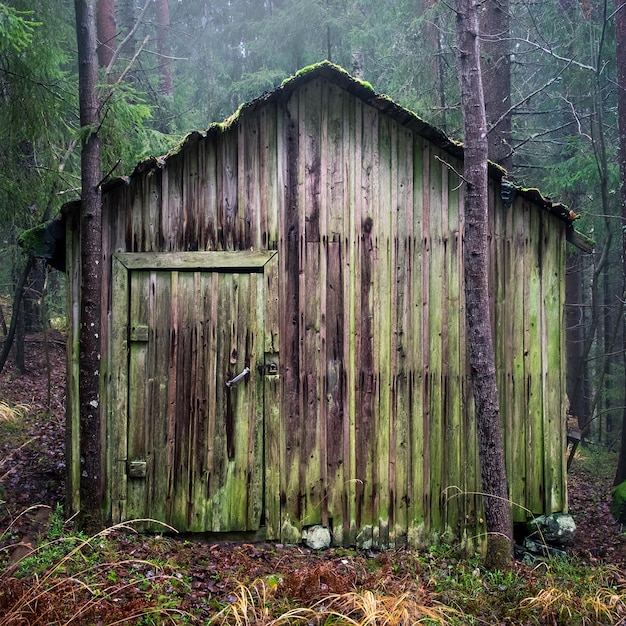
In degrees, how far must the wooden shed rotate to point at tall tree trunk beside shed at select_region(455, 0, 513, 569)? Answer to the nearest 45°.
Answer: approximately 45° to its left

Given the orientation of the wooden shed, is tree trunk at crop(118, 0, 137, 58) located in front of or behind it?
behind

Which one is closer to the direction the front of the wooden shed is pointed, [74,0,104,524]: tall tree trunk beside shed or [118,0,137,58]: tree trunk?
the tall tree trunk beside shed

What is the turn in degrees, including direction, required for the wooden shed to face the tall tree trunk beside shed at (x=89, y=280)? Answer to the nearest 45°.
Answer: approximately 90° to its right

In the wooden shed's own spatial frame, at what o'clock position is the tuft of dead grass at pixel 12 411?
The tuft of dead grass is roughly at 4 o'clock from the wooden shed.

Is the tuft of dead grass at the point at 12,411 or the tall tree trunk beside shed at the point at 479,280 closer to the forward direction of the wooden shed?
the tall tree trunk beside shed

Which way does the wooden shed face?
toward the camera
